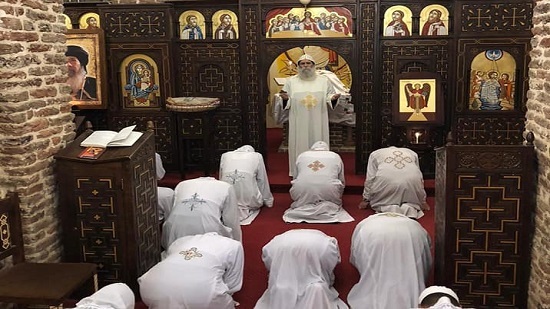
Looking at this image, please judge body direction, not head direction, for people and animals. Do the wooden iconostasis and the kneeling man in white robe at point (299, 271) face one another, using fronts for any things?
yes

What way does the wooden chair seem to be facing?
to the viewer's right

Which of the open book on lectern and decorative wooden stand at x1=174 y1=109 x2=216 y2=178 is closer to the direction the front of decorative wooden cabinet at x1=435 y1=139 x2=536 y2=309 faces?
the open book on lectern

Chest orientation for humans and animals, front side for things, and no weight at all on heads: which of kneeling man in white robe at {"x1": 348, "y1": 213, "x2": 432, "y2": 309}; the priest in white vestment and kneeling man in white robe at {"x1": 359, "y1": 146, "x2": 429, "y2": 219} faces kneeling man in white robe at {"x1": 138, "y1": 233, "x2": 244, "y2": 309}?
the priest in white vestment

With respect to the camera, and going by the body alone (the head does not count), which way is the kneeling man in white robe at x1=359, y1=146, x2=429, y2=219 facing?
away from the camera

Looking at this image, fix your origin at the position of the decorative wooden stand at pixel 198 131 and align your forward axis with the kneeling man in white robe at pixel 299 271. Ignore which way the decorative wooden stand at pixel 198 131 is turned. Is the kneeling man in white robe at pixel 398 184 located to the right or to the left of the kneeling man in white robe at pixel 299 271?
left

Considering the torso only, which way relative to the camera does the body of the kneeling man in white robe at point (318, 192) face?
away from the camera

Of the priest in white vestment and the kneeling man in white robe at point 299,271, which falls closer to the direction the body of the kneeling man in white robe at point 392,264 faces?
the priest in white vestment

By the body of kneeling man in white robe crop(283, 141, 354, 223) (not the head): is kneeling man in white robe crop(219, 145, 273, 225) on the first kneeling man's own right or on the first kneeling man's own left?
on the first kneeling man's own left

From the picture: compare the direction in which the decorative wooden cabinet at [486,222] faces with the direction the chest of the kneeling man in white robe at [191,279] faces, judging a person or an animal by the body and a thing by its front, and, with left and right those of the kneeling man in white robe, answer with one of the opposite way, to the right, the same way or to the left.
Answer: the opposite way

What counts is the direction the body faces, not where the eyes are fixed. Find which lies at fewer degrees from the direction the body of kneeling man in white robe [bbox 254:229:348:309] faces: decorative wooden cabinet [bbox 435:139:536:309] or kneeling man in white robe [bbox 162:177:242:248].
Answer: the kneeling man in white robe

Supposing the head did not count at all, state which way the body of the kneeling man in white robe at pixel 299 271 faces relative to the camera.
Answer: away from the camera

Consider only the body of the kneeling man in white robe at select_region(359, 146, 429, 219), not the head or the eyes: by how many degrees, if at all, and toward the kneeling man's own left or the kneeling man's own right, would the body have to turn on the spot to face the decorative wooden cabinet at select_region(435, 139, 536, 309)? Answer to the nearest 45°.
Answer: approximately 180°

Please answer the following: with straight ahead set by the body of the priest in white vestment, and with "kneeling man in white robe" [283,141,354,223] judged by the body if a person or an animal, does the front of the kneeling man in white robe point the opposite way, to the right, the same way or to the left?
the opposite way

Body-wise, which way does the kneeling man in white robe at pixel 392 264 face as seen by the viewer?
away from the camera
